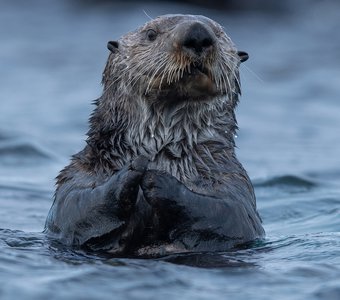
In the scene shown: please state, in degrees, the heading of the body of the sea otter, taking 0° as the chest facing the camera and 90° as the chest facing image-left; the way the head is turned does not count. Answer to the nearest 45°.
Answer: approximately 0°
